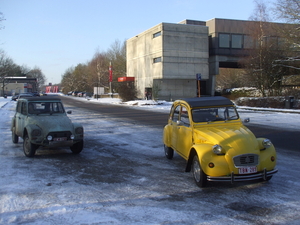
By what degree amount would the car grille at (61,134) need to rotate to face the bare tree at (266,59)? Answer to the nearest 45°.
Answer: approximately 90° to its left

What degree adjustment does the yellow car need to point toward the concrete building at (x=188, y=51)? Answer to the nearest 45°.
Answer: approximately 135° to its left

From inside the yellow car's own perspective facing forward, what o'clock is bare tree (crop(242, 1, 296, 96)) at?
The bare tree is roughly at 8 o'clock from the yellow car.

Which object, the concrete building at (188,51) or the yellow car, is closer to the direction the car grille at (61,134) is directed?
the yellow car

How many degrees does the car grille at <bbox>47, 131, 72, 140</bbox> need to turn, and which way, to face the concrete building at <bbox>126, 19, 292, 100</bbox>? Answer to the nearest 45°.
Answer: approximately 90° to its left

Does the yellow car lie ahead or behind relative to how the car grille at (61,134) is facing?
ahead

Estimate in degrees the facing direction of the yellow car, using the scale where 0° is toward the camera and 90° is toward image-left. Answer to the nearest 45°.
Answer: approximately 315°

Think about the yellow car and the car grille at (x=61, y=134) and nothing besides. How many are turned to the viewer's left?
0
